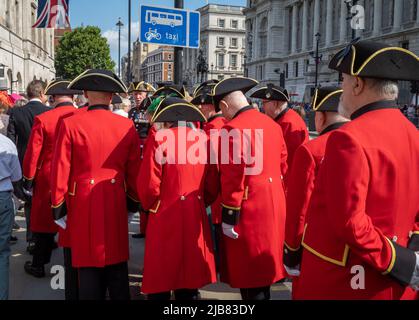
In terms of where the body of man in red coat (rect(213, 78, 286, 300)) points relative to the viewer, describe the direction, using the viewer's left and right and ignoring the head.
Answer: facing away from the viewer and to the left of the viewer

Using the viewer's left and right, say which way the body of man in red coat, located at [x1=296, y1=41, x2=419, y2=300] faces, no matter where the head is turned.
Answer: facing away from the viewer and to the left of the viewer

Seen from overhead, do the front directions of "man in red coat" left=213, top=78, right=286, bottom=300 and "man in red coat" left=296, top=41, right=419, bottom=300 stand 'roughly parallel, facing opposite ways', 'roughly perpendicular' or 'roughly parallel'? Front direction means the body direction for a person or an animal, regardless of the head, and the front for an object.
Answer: roughly parallel

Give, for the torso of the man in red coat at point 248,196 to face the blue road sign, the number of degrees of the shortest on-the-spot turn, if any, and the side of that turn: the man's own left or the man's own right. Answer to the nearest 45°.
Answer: approximately 45° to the man's own right

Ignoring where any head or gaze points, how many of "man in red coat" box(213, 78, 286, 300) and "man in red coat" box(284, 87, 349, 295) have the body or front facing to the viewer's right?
0

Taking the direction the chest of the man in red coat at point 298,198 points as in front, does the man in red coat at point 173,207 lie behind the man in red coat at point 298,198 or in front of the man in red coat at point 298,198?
in front

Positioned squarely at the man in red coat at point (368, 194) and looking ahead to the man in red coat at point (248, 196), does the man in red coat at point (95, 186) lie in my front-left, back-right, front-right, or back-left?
front-left

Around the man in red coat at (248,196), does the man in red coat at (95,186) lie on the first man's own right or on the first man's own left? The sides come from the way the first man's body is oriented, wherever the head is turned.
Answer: on the first man's own left

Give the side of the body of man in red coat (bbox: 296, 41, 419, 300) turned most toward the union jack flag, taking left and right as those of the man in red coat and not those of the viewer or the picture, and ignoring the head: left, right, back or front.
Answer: front

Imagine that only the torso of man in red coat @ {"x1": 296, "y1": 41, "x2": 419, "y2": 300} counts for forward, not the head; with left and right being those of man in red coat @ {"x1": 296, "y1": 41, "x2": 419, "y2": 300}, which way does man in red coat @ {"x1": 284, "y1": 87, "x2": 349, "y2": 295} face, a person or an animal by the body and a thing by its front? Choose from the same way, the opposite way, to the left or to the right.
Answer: the same way

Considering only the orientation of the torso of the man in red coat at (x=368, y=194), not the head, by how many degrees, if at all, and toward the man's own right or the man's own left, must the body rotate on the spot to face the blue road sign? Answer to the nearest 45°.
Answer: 0° — they already face it

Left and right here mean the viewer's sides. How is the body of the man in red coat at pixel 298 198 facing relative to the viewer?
facing away from the viewer and to the left of the viewer

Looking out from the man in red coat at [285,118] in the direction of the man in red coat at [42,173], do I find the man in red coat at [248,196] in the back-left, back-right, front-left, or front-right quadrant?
front-left

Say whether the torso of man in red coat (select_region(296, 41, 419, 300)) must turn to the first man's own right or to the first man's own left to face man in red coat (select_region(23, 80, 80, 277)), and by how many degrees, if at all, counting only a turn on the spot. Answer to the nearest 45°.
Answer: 0° — they already face them

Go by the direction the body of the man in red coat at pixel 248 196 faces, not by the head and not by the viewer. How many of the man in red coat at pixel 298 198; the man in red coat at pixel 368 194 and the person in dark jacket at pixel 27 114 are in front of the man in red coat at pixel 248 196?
1
